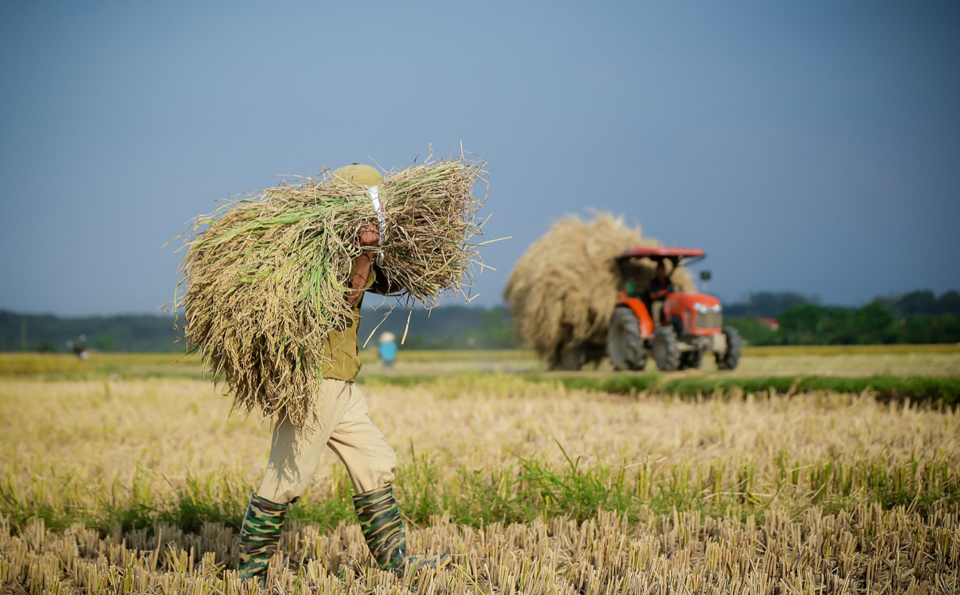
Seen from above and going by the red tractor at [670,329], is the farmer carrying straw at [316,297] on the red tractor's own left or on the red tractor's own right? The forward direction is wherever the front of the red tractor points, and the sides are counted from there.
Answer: on the red tractor's own right

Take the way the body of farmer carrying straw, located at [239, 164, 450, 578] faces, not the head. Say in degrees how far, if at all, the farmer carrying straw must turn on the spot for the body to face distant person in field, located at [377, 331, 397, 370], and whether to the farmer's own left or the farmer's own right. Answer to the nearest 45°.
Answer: approximately 90° to the farmer's own left

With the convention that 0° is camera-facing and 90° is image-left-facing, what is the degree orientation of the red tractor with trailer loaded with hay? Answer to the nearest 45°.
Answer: approximately 315°

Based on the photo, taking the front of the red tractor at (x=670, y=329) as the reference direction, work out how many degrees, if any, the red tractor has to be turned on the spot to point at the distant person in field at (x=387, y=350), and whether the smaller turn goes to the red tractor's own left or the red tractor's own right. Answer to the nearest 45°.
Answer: approximately 180°

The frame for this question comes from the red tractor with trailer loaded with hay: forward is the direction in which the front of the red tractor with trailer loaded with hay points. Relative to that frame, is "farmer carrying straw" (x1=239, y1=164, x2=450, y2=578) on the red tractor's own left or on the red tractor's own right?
on the red tractor's own right

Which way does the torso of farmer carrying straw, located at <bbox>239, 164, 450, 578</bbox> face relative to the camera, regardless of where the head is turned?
to the viewer's right

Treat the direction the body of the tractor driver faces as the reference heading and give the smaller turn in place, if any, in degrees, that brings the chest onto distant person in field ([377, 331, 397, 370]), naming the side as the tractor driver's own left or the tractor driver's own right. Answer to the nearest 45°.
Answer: approximately 180°

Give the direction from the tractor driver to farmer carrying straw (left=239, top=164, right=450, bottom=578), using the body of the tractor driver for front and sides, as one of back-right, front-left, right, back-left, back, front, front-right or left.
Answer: front-right

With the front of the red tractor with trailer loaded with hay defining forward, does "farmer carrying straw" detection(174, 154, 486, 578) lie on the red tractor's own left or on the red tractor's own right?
on the red tractor's own right

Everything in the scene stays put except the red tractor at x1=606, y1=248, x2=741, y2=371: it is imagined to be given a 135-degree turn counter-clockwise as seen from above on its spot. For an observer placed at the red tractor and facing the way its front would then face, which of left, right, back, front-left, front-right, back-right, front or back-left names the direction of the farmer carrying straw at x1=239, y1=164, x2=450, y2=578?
back

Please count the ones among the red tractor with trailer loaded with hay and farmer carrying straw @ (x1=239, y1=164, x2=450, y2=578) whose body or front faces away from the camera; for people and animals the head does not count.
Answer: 0

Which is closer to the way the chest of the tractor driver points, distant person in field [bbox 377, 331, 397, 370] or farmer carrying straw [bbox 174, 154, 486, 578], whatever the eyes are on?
the farmer carrying straw
